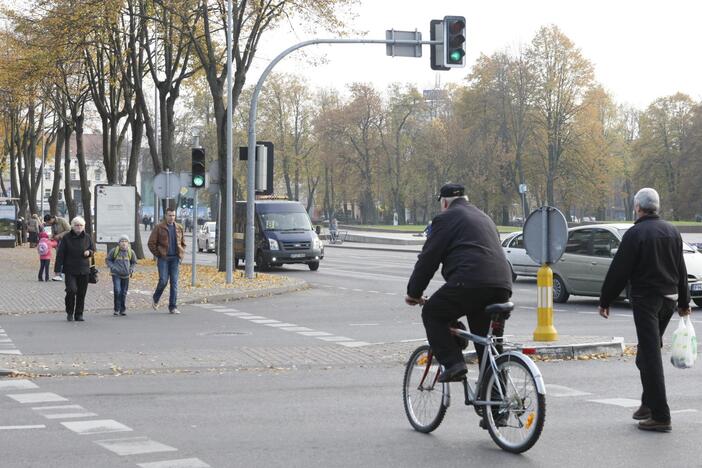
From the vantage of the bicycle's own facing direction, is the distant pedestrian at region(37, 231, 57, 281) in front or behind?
in front

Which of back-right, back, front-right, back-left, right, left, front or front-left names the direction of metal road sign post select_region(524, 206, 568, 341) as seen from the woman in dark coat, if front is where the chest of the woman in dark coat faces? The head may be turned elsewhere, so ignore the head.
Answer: front-left

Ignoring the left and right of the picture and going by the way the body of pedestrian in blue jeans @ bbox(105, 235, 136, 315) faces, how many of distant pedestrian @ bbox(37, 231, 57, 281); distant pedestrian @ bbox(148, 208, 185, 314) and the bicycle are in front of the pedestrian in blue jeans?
1

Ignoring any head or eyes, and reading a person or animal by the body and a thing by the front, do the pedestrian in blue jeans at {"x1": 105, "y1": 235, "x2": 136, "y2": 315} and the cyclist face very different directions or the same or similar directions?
very different directions

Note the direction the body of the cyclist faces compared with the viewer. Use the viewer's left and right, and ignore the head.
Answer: facing away from the viewer and to the left of the viewer

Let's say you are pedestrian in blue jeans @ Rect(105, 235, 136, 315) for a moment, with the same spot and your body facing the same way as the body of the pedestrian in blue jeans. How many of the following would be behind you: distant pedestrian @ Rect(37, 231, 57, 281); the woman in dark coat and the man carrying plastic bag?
1

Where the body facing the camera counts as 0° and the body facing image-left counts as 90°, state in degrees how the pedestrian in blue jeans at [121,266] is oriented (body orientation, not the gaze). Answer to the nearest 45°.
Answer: approximately 0°

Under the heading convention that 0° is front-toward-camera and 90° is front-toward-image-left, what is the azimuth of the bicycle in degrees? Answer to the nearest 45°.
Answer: approximately 135°

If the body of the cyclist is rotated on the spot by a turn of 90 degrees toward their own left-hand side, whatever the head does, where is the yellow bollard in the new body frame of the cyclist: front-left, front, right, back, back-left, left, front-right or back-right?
back-right

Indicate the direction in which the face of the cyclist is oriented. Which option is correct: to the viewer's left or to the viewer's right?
to the viewer's left

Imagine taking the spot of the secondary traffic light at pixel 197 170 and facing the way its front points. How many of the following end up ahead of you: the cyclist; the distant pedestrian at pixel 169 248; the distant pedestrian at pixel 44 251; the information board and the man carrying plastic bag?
3
